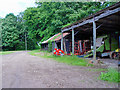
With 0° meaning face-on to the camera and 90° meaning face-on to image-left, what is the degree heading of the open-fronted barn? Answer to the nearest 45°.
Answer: approximately 45°

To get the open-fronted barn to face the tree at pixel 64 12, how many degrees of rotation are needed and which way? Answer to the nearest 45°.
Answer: approximately 90° to its right
